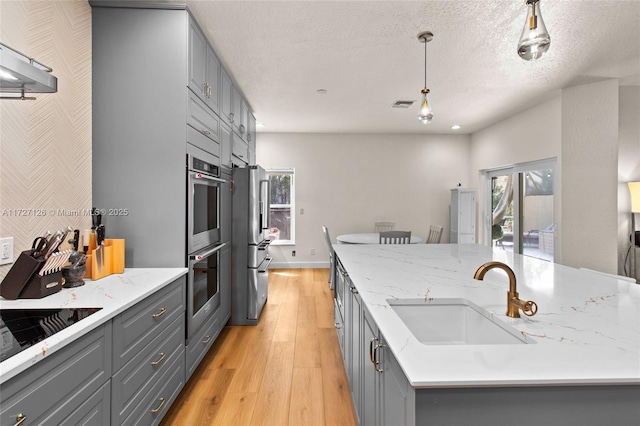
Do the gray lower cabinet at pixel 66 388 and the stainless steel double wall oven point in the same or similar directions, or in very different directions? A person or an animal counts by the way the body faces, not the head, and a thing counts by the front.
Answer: same or similar directions

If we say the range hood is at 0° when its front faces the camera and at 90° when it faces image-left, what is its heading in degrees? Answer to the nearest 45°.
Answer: approximately 315°

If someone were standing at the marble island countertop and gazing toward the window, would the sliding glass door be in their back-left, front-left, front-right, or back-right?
front-right

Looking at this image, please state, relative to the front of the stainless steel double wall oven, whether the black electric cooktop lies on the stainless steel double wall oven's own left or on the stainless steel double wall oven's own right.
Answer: on the stainless steel double wall oven's own right

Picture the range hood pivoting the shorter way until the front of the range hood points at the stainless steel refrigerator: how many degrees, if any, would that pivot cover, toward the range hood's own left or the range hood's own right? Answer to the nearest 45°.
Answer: approximately 90° to the range hood's own left

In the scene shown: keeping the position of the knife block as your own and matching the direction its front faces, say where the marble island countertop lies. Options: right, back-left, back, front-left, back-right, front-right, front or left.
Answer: front

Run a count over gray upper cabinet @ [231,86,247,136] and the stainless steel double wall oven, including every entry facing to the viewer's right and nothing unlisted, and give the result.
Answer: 2

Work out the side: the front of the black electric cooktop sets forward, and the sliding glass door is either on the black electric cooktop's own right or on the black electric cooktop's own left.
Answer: on the black electric cooktop's own left

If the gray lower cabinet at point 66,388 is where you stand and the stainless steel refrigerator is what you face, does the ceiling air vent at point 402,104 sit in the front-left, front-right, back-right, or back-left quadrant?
front-right

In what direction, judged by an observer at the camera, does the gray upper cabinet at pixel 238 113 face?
facing to the right of the viewer

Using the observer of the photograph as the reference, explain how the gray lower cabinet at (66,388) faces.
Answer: facing the viewer and to the right of the viewer

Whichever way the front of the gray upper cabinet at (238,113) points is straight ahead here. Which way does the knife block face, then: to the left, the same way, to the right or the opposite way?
the same way

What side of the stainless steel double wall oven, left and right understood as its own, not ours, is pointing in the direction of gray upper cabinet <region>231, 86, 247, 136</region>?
left

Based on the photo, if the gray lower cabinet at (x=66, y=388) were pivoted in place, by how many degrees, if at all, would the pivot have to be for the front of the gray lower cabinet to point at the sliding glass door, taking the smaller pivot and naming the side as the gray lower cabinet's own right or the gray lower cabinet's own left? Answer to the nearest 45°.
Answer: approximately 45° to the gray lower cabinet's own left

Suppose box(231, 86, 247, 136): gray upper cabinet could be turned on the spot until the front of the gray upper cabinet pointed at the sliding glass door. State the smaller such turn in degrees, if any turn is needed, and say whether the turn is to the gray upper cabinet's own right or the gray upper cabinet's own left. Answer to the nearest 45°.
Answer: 0° — it already faces it
